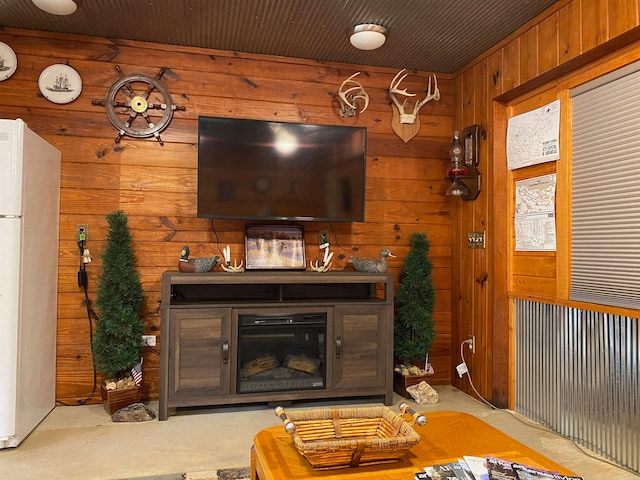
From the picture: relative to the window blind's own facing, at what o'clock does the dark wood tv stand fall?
The dark wood tv stand is roughly at 1 o'clock from the window blind.

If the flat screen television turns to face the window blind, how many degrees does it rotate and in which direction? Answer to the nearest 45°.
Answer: approximately 45° to its left

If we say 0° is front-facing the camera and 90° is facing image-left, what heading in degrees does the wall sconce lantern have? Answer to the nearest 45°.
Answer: approximately 45°

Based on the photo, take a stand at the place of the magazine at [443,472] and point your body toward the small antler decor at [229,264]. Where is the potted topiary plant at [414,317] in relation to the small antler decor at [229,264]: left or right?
right

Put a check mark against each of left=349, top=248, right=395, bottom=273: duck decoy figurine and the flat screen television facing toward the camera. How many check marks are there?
1

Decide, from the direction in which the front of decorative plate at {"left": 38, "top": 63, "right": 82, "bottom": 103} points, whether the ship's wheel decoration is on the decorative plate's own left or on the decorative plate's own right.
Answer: on the decorative plate's own left

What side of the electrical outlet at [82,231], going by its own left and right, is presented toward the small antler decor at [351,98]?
left

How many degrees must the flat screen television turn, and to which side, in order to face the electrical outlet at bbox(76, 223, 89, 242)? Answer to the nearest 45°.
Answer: approximately 90° to its right

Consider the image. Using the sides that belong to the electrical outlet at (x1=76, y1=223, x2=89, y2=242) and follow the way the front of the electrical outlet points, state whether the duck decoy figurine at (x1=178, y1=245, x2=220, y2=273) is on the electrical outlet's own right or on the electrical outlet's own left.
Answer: on the electrical outlet's own left

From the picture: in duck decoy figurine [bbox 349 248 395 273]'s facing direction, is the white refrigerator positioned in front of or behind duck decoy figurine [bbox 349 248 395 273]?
behind

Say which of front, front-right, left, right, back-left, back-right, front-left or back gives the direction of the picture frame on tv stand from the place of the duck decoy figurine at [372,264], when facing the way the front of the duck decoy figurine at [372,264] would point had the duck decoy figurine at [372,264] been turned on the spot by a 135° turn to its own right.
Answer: front-right

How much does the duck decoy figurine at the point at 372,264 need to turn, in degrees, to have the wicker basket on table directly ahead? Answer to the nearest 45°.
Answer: approximately 90° to its right
